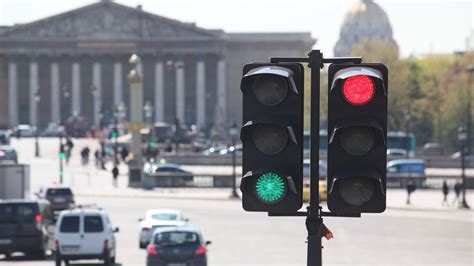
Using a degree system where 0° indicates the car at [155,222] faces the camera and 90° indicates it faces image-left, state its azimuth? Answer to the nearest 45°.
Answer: approximately 180°

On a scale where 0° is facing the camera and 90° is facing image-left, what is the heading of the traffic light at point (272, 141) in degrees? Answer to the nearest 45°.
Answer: approximately 0°

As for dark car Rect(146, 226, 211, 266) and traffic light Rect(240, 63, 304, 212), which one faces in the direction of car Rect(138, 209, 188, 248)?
the dark car

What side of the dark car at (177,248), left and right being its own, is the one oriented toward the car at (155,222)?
front

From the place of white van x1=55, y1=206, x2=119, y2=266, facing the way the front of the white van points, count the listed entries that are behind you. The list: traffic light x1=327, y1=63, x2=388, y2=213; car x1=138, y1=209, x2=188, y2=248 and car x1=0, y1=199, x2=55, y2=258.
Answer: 1

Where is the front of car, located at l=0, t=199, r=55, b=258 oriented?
away from the camera

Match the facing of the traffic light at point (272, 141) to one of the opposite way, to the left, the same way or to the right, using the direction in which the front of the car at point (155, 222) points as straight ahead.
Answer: the opposite way

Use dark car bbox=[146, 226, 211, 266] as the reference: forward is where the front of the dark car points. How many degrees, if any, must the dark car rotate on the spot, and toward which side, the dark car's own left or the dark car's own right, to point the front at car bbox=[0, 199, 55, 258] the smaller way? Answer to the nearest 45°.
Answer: approximately 45° to the dark car's own left

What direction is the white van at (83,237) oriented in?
away from the camera

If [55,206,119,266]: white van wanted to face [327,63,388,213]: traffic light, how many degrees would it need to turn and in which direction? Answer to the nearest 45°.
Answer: approximately 180°

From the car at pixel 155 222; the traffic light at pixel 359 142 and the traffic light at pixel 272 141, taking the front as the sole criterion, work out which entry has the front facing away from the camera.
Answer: the car

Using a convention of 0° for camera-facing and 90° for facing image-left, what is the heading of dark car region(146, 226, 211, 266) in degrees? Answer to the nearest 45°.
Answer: approximately 180°

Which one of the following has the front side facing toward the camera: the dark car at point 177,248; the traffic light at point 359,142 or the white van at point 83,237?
the traffic light
